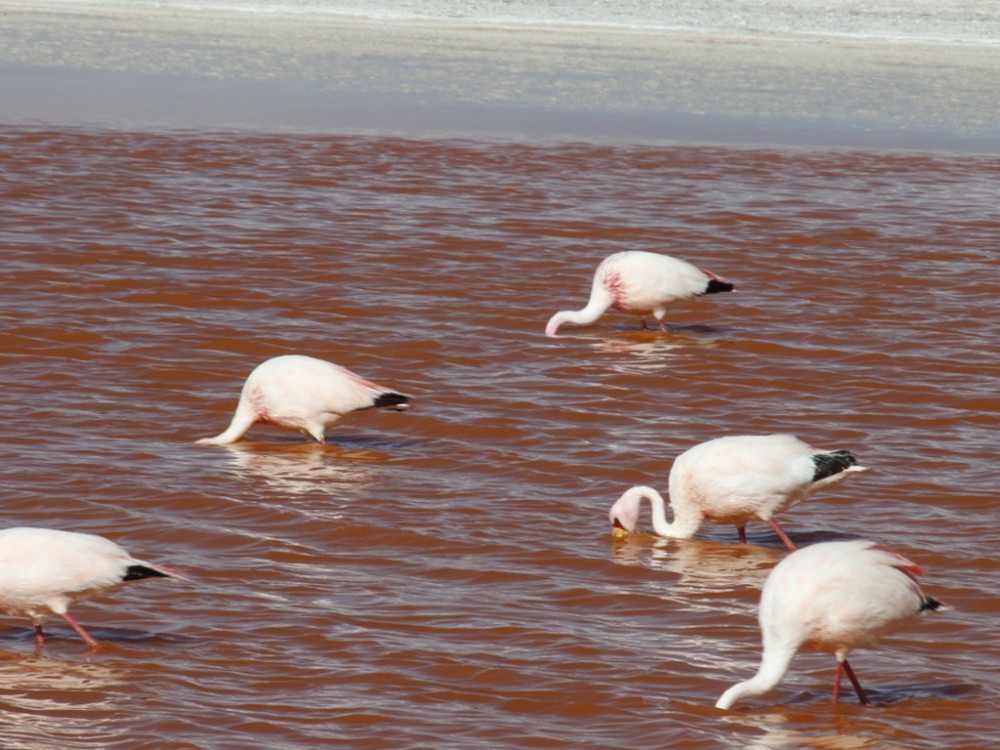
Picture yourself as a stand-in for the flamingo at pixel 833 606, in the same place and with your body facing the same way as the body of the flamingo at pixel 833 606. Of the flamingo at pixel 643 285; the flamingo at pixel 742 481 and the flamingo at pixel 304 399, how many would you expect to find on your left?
0

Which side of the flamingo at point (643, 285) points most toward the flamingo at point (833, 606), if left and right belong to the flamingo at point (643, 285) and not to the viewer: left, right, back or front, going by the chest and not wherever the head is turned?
left

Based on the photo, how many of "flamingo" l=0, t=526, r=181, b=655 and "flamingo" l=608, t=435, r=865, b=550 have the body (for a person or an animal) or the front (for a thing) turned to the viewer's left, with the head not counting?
2

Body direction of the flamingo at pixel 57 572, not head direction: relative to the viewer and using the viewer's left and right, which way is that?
facing to the left of the viewer

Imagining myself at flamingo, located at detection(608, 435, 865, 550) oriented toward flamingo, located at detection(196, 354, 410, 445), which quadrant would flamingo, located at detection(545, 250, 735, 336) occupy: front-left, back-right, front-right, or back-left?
front-right

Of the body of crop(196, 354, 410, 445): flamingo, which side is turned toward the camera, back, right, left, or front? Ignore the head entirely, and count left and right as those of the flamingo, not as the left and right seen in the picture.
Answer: left

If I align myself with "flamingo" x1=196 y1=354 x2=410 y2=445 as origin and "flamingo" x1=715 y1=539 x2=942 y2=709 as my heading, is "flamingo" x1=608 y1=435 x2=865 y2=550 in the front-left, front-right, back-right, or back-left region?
front-left

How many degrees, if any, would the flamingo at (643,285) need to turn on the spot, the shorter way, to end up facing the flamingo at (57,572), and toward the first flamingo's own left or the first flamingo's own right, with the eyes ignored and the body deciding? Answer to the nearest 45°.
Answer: approximately 90° to the first flamingo's own left

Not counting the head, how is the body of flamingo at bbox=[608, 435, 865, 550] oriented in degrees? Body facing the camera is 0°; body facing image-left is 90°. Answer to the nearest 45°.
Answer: approximately 90°

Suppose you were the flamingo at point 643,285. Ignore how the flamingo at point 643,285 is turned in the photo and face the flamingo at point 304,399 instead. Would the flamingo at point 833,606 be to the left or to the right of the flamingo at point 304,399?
left

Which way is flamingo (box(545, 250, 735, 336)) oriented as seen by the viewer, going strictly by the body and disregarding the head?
to the viewer's left

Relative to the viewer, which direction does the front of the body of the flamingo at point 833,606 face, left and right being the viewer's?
facing to the left of the viewer

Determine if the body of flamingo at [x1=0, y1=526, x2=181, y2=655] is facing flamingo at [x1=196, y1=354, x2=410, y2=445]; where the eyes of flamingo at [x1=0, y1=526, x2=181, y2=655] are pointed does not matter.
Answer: no

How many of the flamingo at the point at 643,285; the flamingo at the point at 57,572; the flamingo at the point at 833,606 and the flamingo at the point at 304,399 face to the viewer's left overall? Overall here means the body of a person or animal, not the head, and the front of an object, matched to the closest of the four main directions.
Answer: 4

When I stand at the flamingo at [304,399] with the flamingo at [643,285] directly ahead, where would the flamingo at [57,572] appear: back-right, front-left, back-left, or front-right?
back-right

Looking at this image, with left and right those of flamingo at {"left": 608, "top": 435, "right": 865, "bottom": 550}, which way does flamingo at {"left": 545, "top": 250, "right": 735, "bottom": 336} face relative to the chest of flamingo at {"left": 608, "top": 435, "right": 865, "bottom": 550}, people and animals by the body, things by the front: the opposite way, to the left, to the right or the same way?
the same way
